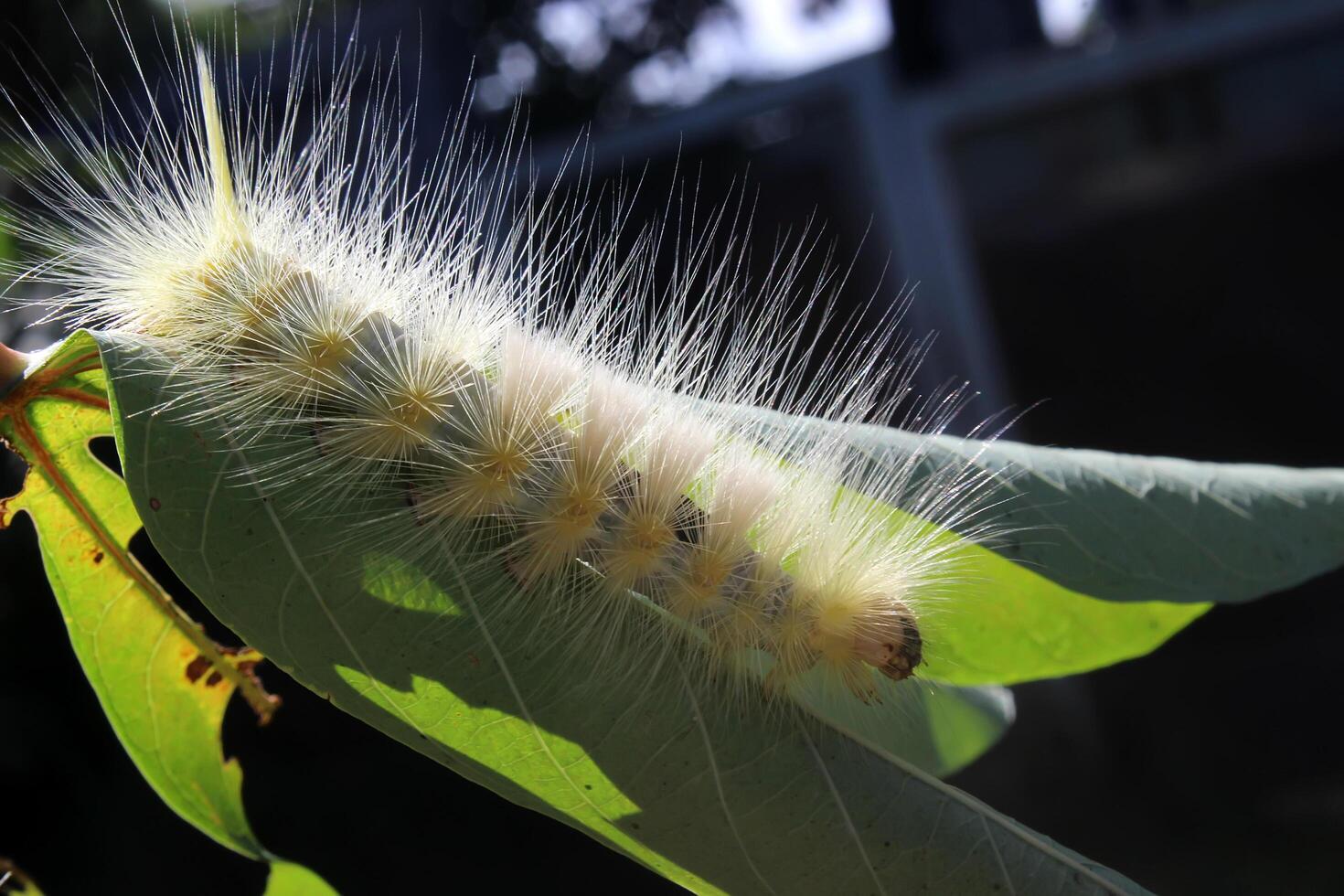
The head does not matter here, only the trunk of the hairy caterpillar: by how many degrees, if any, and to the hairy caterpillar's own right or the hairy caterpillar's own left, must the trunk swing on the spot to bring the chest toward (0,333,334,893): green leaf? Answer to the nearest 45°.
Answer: approximately 180°

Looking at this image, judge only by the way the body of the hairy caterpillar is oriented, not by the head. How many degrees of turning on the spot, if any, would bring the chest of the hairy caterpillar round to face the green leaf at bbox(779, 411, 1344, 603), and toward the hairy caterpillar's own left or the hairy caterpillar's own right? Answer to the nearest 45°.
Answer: approximately 45° to the hairy caterpillar's own right

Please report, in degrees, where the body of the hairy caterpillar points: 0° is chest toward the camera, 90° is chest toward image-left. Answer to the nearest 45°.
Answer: approximately 270°
